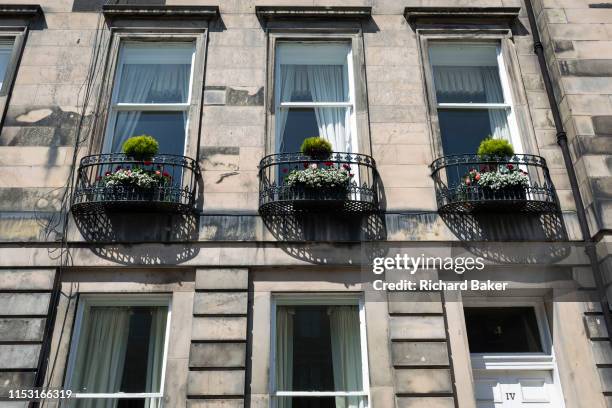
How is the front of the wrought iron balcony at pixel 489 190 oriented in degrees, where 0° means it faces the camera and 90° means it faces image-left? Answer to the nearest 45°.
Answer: approximately 0°

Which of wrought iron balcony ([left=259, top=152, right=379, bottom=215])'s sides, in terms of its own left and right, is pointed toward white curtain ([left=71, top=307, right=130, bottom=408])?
right

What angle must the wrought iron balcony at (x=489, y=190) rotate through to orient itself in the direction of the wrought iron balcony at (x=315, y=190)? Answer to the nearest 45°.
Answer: approximately 45° to its right

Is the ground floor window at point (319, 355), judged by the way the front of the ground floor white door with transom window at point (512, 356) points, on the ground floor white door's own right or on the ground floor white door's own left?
on the ground floor white door's own right

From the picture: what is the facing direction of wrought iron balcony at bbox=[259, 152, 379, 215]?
toward the camera

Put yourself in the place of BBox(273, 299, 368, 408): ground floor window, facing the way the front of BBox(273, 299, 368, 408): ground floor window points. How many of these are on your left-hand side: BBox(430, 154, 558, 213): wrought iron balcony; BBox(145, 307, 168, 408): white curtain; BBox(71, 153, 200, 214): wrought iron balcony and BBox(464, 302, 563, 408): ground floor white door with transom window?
2

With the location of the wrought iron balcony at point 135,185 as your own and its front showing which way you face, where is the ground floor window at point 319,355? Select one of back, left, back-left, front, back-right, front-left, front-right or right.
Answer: left

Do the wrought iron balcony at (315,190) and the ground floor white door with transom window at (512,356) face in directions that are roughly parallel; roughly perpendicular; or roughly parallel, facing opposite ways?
roughly parallel

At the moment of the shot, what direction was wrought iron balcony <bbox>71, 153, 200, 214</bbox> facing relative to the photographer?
facing the viewer

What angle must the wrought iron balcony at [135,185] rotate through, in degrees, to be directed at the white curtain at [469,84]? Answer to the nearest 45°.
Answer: approximately 90° to its left

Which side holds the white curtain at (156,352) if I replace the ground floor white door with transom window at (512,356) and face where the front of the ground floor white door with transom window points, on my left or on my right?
on my right

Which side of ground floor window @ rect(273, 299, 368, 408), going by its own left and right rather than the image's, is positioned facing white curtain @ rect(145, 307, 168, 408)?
right
